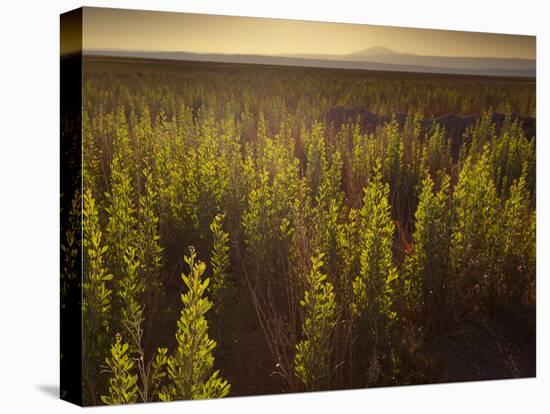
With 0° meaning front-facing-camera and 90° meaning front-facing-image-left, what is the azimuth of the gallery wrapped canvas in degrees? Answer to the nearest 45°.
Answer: approximately 315°
